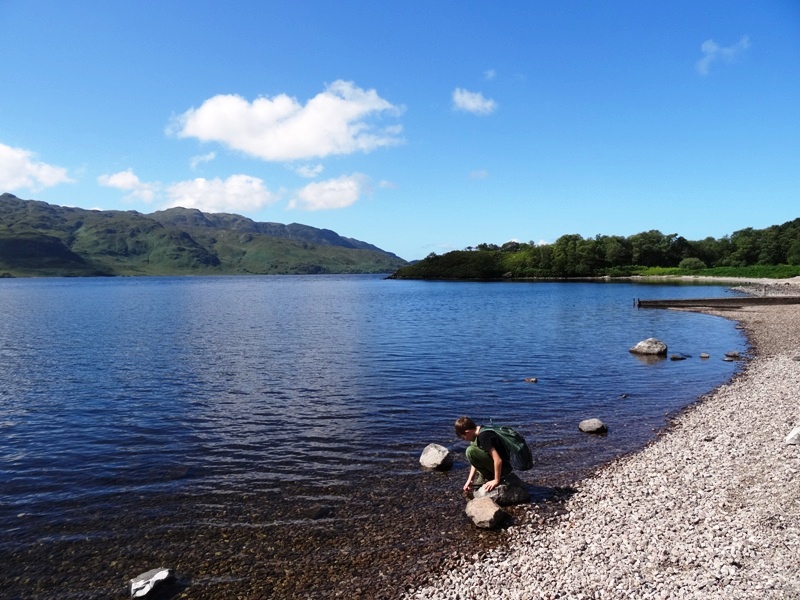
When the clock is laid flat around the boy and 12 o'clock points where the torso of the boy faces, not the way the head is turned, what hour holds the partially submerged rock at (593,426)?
The partially submerged rock is roughly at 4 o'clock from the boy.

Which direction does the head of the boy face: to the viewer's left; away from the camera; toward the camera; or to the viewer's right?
to the viewer's left

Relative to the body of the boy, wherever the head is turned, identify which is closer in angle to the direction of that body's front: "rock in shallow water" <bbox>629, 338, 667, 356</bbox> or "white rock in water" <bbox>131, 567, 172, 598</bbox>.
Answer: the white rock in water

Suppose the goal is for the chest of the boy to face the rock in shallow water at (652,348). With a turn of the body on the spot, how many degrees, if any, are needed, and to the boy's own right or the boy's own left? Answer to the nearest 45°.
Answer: approximately 135° to the boy's own right

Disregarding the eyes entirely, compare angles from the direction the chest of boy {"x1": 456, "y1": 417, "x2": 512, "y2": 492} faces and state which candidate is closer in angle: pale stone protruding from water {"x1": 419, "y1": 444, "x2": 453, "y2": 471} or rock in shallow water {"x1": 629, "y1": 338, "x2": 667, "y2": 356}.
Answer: the pale stone protruding from water

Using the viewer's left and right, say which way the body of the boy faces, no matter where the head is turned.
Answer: facing to the left of the viewer

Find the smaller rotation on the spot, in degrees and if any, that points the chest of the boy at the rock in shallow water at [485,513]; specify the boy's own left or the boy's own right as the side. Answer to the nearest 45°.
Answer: approximately 90° to the boy's own left

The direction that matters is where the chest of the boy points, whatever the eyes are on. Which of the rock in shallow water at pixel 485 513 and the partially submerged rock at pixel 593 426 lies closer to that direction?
the rock in shallow water
